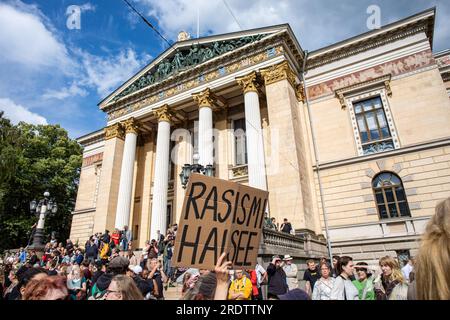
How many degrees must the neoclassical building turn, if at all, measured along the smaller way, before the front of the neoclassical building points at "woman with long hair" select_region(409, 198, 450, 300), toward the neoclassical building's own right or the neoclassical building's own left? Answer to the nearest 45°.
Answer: approximately 45° to the neoclassical building's own left

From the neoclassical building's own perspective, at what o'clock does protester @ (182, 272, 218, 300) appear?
The protester is roughly at 11 o'clock from the neoclassical building.

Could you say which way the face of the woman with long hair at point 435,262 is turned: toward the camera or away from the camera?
away from the camera

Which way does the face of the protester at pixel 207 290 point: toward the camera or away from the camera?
away from the camera

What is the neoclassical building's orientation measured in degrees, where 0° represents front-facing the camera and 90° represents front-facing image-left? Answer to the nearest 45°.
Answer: approximately 45°

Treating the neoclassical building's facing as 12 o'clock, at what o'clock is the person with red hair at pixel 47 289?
The person with red hair is roughly at 11 o'clock from the neoclassical building.

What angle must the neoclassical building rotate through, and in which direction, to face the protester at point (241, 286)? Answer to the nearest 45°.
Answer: approximately 45° to its left

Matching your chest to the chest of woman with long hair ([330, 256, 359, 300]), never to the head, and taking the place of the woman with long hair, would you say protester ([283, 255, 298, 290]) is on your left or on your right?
on your left

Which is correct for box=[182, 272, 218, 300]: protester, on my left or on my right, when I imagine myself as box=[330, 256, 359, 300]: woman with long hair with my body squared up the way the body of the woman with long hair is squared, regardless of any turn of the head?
on my right
